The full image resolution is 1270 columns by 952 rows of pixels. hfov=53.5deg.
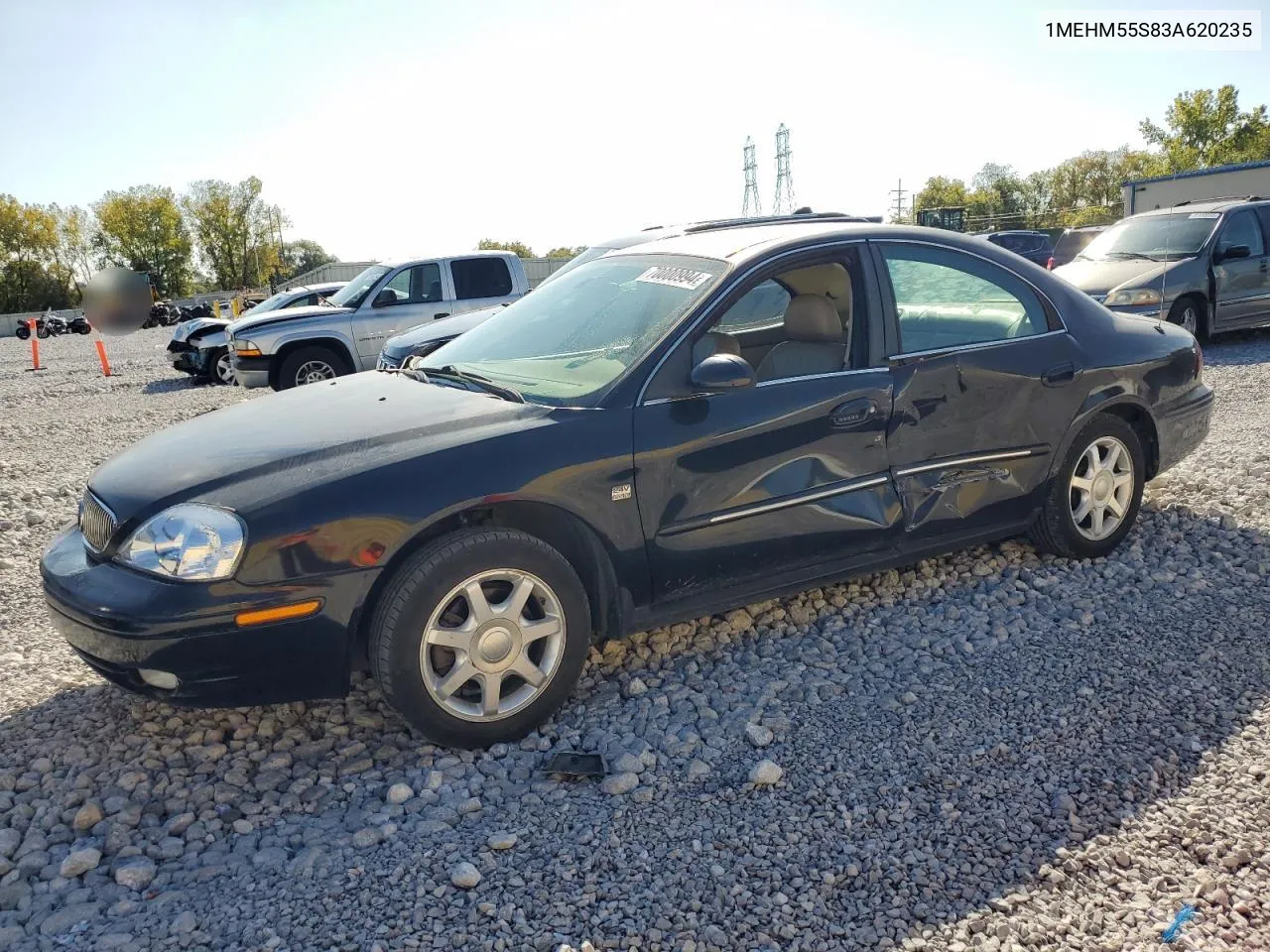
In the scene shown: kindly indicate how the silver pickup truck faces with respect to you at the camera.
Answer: facing to the left of the viewer

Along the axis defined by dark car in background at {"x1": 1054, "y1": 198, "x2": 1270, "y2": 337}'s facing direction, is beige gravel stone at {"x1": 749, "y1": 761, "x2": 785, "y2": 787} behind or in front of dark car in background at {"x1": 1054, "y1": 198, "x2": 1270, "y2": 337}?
in front

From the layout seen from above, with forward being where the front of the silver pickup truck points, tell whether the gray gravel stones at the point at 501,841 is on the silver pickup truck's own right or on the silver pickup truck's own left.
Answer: on the silver pickup truck's own left

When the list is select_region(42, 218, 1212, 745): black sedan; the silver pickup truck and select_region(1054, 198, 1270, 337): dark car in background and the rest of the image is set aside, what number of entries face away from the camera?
0

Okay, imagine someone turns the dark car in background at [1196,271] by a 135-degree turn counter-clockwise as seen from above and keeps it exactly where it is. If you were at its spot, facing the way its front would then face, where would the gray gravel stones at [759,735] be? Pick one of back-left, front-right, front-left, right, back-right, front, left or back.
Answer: right

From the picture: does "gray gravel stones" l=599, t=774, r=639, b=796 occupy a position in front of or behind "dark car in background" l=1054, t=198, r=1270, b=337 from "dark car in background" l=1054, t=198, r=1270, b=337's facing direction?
in front

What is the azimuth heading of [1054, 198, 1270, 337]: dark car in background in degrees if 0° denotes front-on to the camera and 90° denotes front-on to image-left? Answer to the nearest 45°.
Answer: approximately 45°

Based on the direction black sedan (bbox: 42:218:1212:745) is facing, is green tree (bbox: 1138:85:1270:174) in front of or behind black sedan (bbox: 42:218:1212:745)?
behind

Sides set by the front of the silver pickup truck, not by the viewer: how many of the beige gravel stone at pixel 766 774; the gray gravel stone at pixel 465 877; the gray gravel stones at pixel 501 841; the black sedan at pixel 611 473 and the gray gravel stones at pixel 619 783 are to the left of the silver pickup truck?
5

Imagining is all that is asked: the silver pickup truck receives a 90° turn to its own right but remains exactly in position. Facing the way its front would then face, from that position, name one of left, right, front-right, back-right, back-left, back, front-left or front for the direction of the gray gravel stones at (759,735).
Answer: back

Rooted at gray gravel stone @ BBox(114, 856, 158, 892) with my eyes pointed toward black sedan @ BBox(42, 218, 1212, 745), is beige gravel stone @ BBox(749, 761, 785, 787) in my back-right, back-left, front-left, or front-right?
front-right

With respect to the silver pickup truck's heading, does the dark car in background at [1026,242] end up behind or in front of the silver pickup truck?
behind

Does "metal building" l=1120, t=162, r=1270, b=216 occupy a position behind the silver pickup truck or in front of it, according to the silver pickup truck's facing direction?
behind

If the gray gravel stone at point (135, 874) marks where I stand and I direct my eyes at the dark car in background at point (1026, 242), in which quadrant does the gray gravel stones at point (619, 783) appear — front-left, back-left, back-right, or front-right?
front-right

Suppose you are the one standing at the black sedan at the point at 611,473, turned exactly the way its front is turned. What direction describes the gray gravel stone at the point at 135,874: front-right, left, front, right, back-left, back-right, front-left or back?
front

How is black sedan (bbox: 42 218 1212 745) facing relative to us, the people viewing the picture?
facing the viewer and to the left of the viewer
